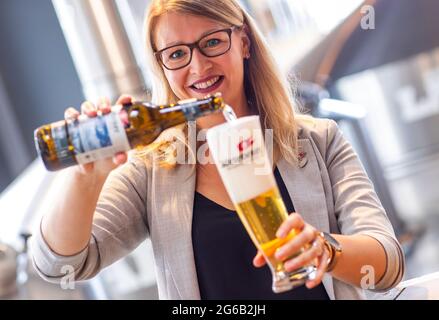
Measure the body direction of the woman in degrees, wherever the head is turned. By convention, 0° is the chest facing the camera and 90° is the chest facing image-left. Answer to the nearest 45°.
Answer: approximately 0°
